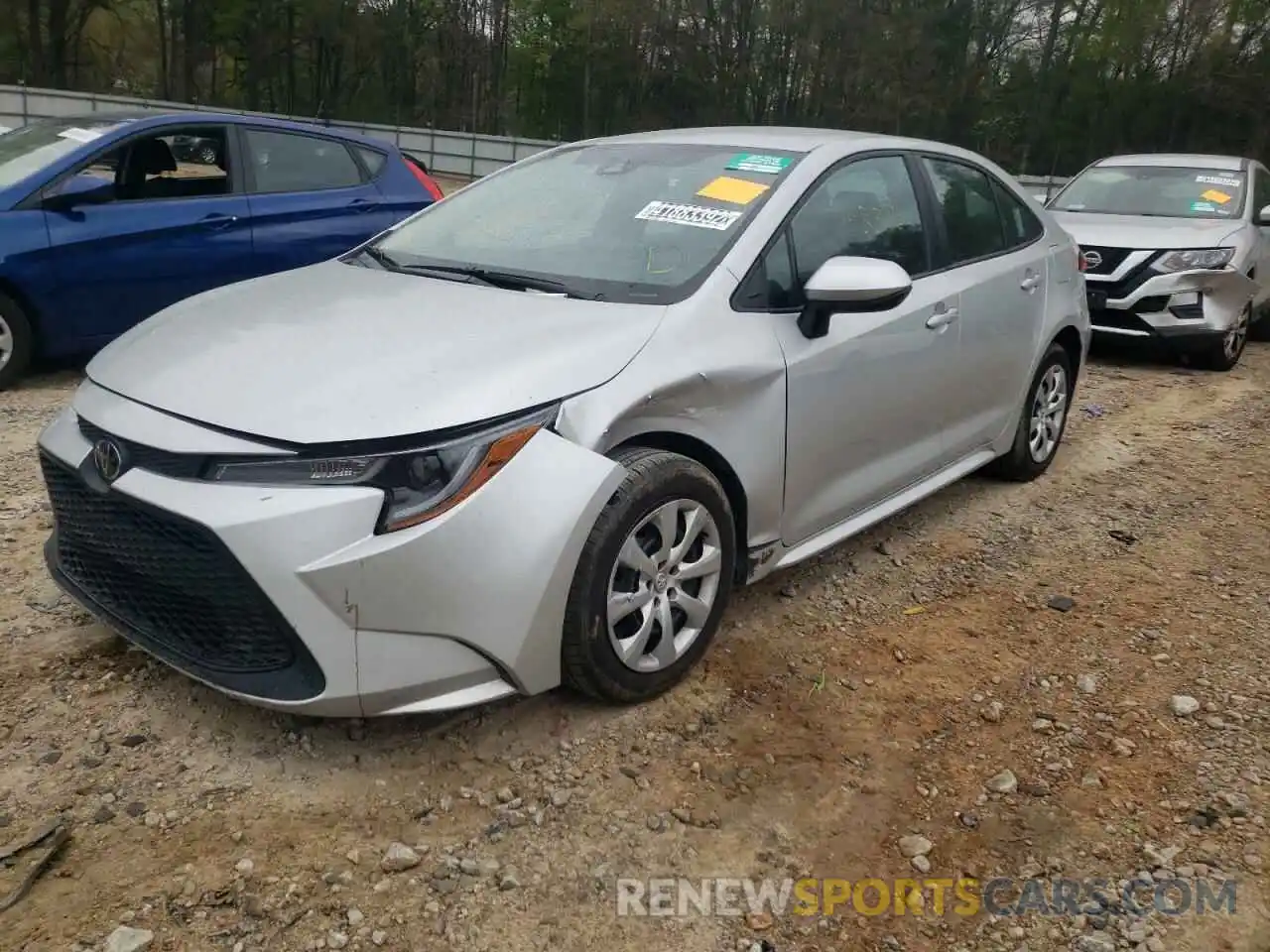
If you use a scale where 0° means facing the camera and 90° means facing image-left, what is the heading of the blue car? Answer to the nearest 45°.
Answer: approximately 45°

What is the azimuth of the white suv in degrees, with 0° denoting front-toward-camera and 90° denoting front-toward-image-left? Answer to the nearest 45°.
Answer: approximately 45°

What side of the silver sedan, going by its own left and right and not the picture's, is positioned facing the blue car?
right

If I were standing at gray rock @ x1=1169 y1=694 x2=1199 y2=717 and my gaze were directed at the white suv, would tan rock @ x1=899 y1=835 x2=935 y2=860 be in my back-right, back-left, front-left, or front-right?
back-left

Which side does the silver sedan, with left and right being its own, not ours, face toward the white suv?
back

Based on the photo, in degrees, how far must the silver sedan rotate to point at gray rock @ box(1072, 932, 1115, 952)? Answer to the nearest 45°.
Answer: approximately 90° to its left

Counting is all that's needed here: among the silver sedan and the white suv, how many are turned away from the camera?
0

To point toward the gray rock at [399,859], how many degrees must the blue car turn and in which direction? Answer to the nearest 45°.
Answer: approximately 45° to its left
